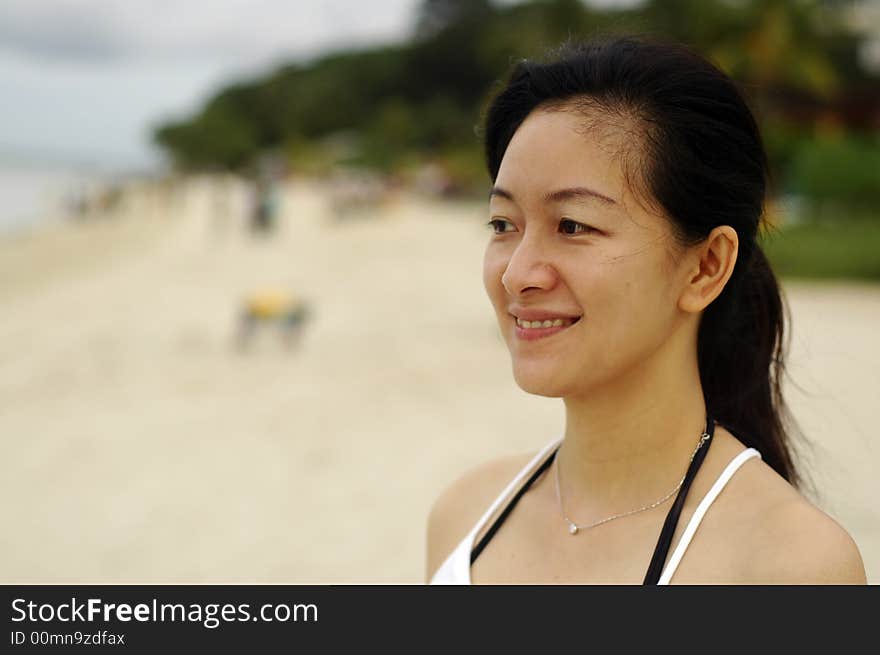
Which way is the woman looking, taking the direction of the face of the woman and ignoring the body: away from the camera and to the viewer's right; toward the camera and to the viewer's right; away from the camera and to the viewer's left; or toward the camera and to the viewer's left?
toward the camera and to the viewer's left

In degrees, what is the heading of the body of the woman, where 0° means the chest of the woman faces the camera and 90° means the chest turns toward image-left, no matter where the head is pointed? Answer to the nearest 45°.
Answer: approximately 45°

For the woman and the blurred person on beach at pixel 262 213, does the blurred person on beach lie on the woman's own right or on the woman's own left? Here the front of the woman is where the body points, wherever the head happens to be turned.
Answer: on the woman's own right

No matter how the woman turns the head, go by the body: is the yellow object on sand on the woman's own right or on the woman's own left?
on the woman's own right
